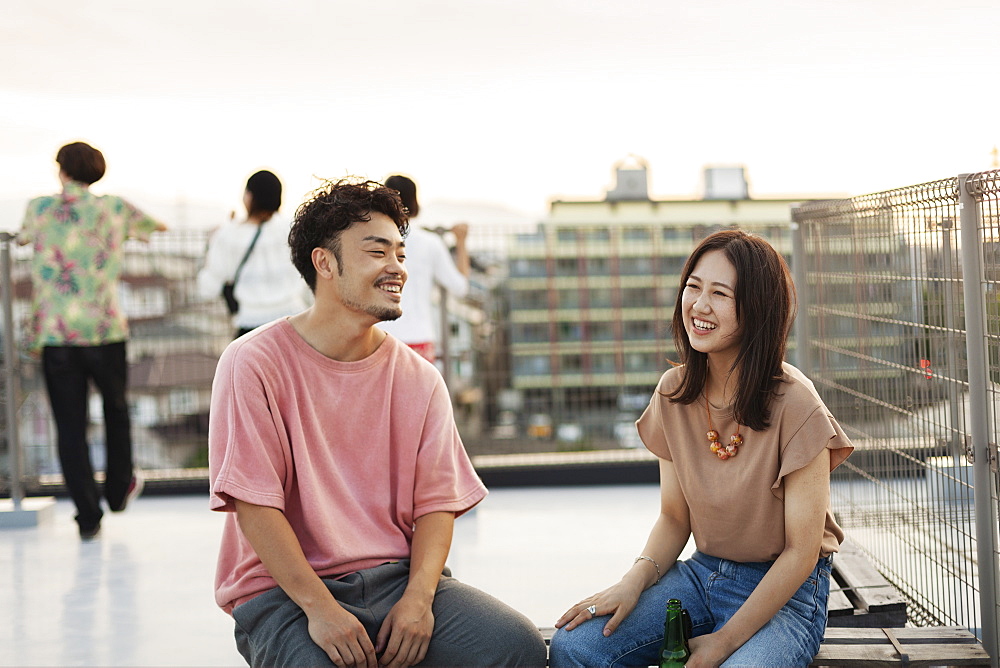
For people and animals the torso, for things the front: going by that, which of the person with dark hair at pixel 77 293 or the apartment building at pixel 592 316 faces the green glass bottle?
the apartment building

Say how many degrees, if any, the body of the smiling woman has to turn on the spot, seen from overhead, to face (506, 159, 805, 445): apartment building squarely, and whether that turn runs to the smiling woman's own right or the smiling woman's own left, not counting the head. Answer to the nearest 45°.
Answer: approximately 135° to the smiling woman's own right

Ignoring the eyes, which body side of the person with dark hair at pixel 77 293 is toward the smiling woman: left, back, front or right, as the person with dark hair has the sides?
back

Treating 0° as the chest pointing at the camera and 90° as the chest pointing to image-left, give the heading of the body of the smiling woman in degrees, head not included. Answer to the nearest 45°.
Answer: approximately 45°

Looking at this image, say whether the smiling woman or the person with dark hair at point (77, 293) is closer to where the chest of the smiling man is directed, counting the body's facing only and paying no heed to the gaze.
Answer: the smiling woman

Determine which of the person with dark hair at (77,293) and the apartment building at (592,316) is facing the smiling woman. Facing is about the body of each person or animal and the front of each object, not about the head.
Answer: the apartment building

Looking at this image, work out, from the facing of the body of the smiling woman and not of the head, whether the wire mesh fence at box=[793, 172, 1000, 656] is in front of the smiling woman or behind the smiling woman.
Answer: behind

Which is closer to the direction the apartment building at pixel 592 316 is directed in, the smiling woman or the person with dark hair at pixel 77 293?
the smiling woman

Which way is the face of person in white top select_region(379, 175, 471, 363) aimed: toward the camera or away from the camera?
away from the camera

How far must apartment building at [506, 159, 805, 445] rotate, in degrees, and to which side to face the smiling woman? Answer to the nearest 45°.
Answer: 0° — it already faces them

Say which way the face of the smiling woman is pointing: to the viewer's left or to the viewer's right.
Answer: to the viewer's left

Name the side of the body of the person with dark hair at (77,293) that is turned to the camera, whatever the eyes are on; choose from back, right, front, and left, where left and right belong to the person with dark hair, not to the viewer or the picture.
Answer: back

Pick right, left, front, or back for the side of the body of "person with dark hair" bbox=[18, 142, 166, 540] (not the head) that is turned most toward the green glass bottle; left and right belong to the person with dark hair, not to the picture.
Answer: back

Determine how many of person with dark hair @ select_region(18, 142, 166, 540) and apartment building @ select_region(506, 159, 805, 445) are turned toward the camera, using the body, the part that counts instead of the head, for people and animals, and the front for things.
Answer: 1

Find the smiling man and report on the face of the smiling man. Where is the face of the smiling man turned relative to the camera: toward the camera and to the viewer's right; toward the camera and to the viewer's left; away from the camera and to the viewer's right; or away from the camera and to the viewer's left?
toward the camera and to the viewer's right
